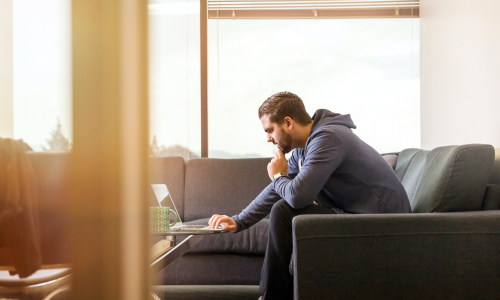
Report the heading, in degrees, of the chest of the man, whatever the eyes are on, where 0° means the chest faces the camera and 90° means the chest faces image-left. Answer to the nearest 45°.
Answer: approximately 90°

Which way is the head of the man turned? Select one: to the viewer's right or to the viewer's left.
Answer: to the viewer's left
